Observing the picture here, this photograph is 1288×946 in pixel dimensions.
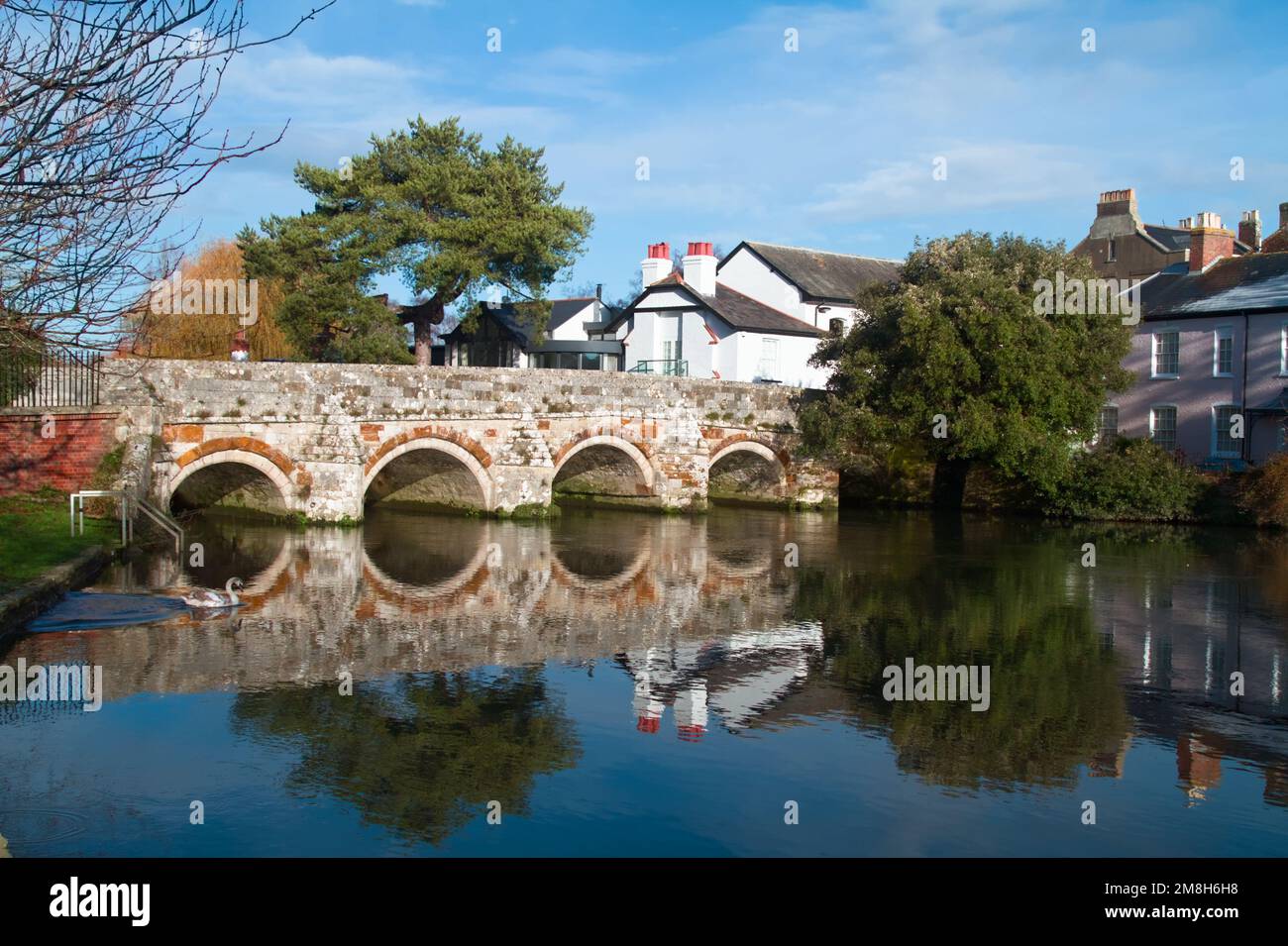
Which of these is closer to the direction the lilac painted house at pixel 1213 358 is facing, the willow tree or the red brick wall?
the red brick wall

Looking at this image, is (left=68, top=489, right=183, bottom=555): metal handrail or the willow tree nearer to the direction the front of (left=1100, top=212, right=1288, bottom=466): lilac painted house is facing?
the metal handrail

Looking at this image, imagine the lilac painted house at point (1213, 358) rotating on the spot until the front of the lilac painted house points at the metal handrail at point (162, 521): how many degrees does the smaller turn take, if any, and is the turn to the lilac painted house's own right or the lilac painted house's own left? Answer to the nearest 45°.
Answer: approximately 45° to the lilac painted house's own right

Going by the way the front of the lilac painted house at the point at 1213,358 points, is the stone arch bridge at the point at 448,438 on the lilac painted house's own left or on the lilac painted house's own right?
on the lilac painted house's own right

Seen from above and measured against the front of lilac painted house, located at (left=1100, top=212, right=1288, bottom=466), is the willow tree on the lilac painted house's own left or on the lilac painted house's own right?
on the lilac painted house's own right

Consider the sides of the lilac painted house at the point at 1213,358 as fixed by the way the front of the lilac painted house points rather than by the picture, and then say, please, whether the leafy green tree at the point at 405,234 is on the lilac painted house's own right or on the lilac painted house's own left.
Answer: on the lilac painted house's own right

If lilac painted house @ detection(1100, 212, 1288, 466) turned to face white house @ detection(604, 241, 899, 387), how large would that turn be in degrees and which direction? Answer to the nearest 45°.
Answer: approximately 90° to its right

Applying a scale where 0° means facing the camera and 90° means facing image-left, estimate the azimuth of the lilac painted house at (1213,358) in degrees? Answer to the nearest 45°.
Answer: approximately 0°
